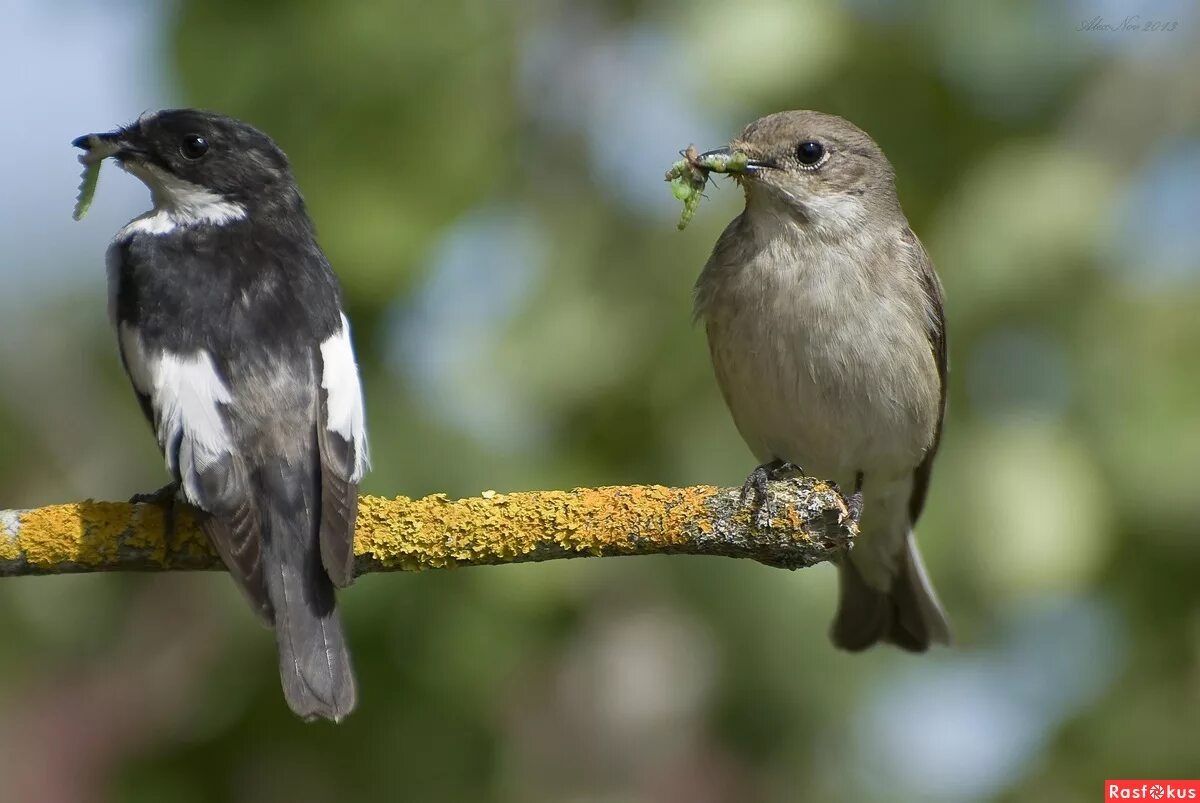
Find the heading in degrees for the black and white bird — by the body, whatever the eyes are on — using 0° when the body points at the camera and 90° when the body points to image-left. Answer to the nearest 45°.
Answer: approximately 135°
